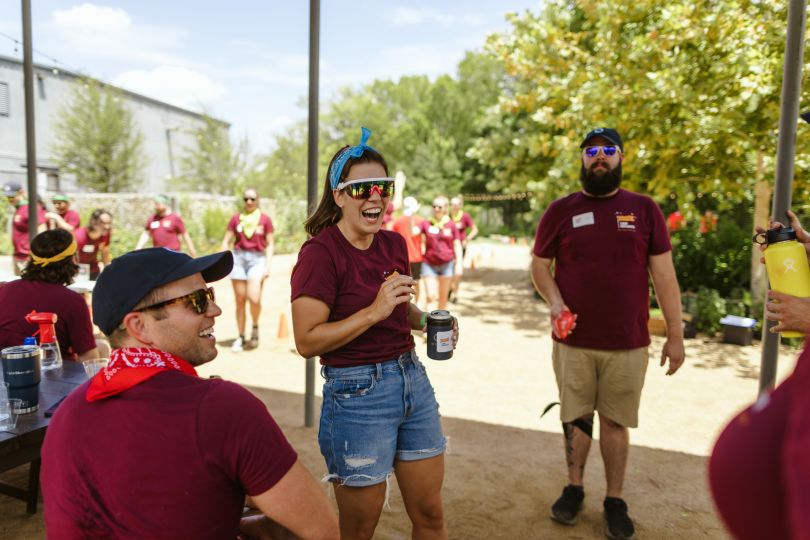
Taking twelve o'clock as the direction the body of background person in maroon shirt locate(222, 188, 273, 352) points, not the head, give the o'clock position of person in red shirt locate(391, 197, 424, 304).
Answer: The person in red shirt is roughly at 8 o'clock from the background person in maroon shirt.

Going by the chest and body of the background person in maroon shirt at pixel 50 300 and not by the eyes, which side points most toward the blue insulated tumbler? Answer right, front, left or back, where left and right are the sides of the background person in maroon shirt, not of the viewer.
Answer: back

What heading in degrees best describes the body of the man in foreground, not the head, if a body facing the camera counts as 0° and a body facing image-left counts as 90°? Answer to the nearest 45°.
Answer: approximately 225°

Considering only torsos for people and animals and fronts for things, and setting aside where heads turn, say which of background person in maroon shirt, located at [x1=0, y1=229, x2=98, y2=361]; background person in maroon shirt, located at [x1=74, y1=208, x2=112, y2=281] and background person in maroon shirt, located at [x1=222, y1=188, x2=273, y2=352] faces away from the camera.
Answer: background person in maroon shirt, located at [x1=0, y1=229, x2=98, y2=361]

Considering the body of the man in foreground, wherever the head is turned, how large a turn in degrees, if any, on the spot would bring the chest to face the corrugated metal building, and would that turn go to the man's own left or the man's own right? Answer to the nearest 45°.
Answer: approximately 45° to the man's own left

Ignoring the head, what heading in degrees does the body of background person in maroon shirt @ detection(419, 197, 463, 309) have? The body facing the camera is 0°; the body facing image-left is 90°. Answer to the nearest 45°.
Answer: approximately 0°

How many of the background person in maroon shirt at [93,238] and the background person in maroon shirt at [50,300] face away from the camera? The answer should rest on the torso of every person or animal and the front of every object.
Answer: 1

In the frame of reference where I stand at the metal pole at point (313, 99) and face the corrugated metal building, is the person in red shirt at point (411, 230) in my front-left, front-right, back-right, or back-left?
front-right

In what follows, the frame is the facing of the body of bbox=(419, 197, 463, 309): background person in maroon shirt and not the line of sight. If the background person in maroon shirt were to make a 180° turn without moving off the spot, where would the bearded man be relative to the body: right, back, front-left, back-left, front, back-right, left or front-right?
back

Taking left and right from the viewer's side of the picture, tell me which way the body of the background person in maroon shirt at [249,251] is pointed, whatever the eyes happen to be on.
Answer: facing the viewer

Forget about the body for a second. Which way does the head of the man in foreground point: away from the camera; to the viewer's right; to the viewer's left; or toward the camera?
to the viewer's right

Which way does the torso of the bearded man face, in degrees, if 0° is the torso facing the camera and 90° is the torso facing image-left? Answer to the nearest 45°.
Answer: approximately 0°

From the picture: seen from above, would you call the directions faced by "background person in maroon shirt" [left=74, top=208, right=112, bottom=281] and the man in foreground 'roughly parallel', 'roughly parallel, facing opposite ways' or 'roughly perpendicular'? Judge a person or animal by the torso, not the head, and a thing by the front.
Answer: roughly perpendicular
